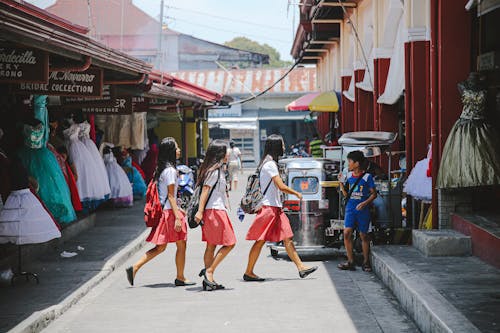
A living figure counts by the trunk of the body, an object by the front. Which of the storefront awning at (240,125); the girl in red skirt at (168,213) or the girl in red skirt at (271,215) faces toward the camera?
the storefront awning

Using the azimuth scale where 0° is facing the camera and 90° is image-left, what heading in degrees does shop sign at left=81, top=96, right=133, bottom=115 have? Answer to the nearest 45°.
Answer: approximately 0°

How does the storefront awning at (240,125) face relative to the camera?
toward the camera
